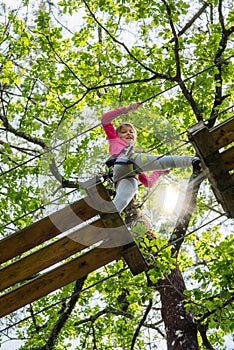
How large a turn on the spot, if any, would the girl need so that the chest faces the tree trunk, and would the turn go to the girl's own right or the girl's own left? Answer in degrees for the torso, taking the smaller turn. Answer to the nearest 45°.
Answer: approximately 135° to the girl's own left

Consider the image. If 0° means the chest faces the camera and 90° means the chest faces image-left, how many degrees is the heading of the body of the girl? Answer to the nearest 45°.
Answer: approximately 315°
